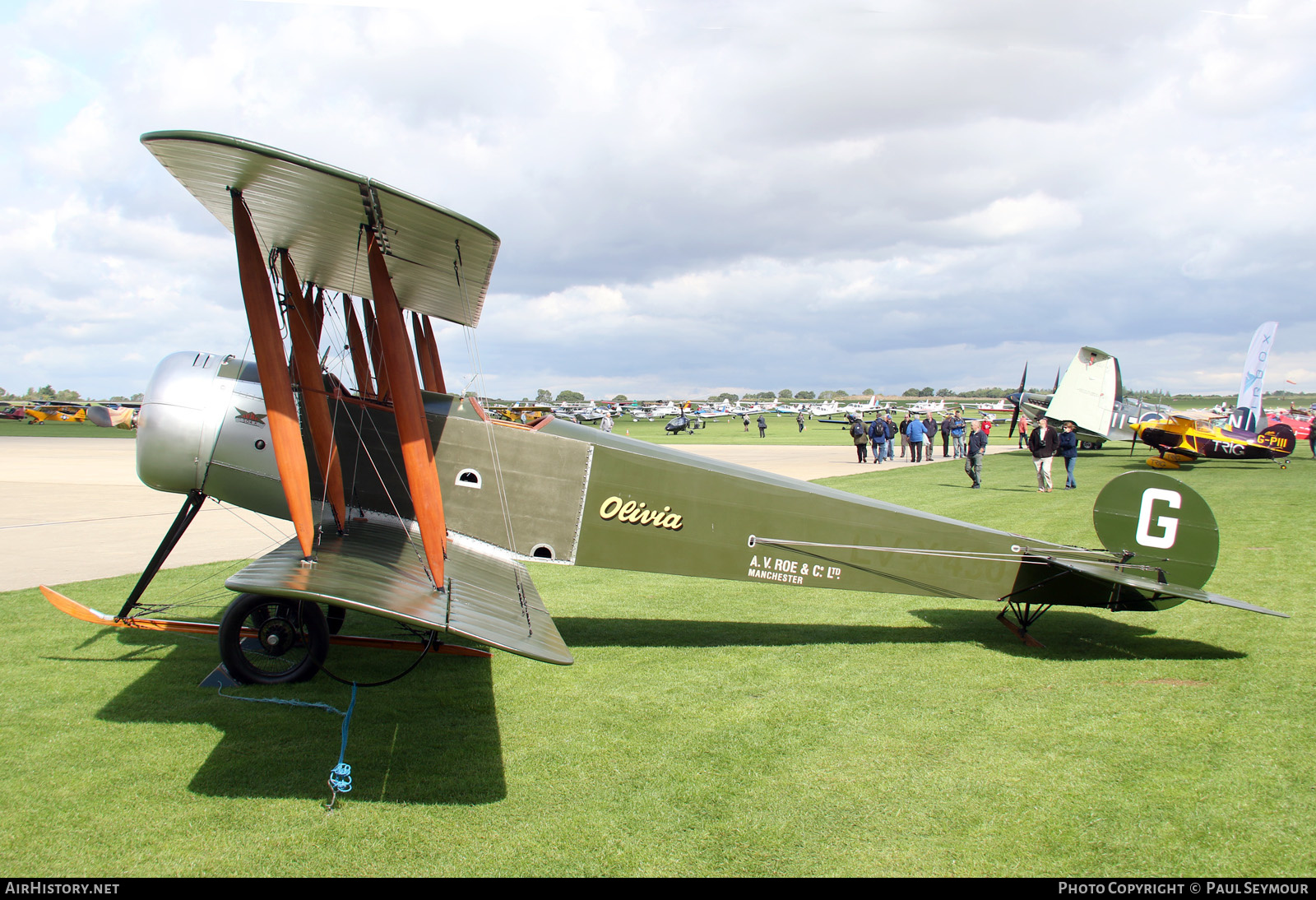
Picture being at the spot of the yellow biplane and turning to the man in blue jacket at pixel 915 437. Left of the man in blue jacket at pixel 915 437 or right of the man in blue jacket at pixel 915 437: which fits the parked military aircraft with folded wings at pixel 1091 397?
right

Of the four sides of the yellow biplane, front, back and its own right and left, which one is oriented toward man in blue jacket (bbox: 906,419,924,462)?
front

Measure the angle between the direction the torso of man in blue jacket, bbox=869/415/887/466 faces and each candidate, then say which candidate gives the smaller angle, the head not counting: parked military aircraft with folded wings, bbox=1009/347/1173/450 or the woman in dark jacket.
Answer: the parked military aircraft with folded wings

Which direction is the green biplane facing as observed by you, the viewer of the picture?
facing to the left of the viewer

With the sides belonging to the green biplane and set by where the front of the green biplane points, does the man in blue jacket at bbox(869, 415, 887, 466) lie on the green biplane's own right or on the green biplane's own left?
on the green biplane's own right

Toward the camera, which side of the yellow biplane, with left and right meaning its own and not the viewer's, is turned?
left

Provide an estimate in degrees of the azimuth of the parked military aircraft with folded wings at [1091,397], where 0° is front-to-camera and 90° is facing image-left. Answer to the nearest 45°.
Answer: approximately 90°

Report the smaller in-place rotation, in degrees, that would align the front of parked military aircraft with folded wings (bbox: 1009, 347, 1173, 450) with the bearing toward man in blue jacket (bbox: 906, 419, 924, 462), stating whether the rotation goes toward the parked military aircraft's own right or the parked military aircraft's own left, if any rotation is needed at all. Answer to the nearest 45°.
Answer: approximately 45° to the parked military aircraft's own left

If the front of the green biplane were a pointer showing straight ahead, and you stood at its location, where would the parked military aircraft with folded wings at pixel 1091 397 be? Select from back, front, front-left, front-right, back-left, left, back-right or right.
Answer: back-right

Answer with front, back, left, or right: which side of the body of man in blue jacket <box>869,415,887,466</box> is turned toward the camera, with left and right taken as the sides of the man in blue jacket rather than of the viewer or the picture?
back

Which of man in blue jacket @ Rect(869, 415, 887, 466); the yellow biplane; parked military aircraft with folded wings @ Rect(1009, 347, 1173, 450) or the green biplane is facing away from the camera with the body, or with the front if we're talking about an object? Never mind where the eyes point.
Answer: the man in blue jacket

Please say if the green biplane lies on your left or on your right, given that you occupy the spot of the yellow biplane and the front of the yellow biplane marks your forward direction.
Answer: on your left
